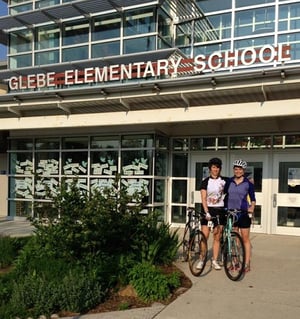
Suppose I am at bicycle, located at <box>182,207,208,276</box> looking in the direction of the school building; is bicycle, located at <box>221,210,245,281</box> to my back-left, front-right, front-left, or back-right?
back-right

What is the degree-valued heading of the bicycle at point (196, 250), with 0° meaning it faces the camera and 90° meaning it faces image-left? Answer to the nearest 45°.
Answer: approximately 315°

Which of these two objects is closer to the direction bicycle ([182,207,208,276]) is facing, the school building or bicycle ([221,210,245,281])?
the bicycle

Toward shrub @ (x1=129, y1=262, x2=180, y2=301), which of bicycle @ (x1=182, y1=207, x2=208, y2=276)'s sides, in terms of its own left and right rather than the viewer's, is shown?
right

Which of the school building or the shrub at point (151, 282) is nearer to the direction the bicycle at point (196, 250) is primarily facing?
the shrub

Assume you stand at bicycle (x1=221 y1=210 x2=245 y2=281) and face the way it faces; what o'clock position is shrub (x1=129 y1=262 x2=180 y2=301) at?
The shrub is roughly at 3 o'clock from the bicycle.

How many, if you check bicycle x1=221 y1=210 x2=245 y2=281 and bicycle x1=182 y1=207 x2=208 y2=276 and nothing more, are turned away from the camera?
0

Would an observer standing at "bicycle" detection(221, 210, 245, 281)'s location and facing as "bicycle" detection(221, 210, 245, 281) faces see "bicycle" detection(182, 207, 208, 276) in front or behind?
behind
